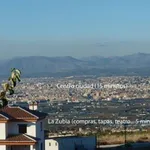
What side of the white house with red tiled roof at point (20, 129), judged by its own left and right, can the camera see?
front
